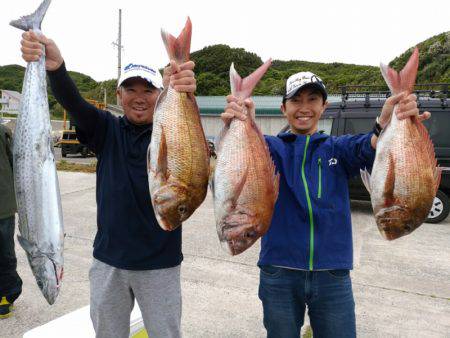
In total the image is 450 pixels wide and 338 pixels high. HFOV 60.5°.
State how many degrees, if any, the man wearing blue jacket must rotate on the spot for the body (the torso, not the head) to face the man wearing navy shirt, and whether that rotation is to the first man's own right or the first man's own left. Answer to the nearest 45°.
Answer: approximately 90° to the first man's own right

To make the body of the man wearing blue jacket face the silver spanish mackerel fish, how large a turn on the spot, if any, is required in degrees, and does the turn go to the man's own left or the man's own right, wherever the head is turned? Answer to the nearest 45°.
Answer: approximately 45° to the man's own right

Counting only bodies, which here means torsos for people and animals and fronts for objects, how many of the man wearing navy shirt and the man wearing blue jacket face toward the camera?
2

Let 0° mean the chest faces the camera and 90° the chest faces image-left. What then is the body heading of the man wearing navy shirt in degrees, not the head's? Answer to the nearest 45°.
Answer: approximately 0°

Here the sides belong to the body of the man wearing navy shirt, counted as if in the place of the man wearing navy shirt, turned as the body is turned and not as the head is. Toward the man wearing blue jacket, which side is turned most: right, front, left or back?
left

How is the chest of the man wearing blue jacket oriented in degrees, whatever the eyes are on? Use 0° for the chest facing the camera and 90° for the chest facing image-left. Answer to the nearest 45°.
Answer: approximately 0°
